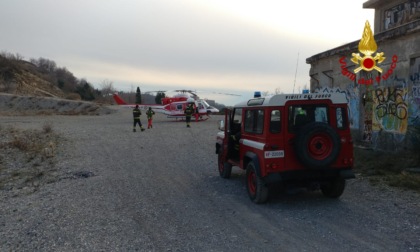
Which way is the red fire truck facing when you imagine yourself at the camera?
facing away from the viewer and to the left of the viewer

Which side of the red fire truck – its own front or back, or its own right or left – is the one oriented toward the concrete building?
right
